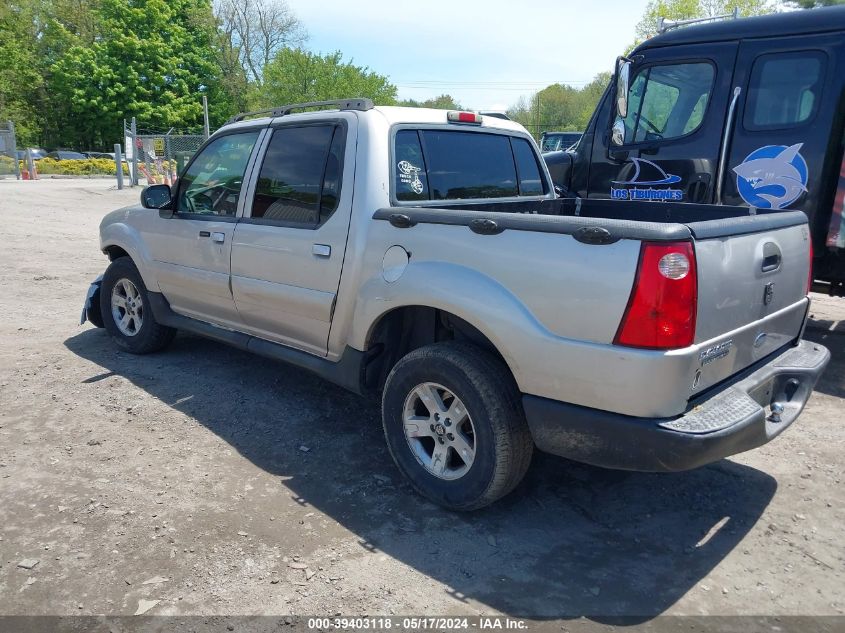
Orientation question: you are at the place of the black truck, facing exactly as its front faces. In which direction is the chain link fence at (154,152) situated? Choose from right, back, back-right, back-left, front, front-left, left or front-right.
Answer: front-right

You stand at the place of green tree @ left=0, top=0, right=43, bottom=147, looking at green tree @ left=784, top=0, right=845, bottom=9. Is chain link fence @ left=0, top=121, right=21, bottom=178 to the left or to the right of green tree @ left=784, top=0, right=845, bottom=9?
right

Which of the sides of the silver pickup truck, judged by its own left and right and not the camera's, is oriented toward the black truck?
right

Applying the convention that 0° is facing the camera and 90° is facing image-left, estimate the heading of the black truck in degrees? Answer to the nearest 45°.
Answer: approximately 90°

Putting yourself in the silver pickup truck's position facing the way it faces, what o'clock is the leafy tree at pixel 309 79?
The leafy tree is roughly at 1 o'clock from the silver pickup truck.

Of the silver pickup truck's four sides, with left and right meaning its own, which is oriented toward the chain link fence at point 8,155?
front

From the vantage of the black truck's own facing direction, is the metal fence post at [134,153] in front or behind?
in front

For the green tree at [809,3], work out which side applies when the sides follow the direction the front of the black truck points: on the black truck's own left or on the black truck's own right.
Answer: on the black truck's own right

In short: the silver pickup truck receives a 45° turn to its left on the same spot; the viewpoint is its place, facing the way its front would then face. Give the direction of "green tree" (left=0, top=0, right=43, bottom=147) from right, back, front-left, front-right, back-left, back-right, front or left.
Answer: front-right

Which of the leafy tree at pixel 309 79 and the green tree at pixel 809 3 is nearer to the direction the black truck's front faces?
the leafy tree

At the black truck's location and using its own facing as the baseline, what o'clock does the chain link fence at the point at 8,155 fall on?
The chain link fence is roughly at 1 o'clock from the black truck.

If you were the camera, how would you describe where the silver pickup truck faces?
facing away from the viewer and to the left of the viewer

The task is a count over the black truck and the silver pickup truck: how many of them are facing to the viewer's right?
0
